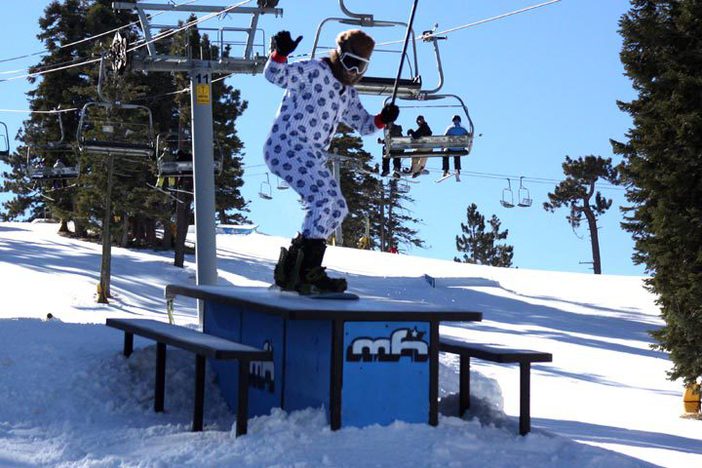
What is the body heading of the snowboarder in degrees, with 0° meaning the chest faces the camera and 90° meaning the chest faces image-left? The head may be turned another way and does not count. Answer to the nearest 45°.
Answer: approximately 315°

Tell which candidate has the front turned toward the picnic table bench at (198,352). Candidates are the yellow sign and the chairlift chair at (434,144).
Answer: the yellow sign

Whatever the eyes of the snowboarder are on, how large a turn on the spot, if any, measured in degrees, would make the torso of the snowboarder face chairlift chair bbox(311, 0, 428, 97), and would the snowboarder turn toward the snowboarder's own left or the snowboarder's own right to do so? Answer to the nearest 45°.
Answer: approximately 135° to the snowboarder's own left

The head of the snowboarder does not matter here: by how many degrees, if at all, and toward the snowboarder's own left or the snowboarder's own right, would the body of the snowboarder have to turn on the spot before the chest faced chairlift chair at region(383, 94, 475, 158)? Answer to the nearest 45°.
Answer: approximately 135° to the snowboarder's own left
